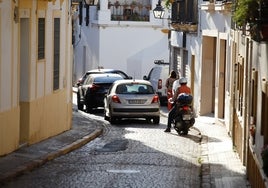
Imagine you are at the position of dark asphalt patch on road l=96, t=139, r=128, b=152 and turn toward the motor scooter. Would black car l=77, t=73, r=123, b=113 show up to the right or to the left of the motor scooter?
left

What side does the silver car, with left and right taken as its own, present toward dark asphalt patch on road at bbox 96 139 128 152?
back

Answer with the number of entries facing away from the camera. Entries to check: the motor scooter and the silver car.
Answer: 2

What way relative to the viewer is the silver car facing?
away from the camera

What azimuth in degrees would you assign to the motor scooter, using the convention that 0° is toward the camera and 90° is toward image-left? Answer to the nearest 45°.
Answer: approximately 180°

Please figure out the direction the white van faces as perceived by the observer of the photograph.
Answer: facing away from the viewer and to the left of the viewer

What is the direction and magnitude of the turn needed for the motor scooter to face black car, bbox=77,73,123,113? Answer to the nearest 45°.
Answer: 0° — it already faces it

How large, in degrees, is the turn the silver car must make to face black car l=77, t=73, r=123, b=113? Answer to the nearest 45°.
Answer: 0° — it already faces it

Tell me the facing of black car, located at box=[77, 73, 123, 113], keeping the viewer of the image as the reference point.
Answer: facing away from the viewer and to the left of the viewer

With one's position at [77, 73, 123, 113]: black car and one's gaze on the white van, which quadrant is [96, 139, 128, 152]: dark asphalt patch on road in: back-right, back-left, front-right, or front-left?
back-right

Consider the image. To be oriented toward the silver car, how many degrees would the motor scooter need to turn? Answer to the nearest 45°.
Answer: approximately 45° to its left

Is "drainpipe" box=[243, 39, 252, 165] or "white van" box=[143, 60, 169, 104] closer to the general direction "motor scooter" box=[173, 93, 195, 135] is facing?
the white van
